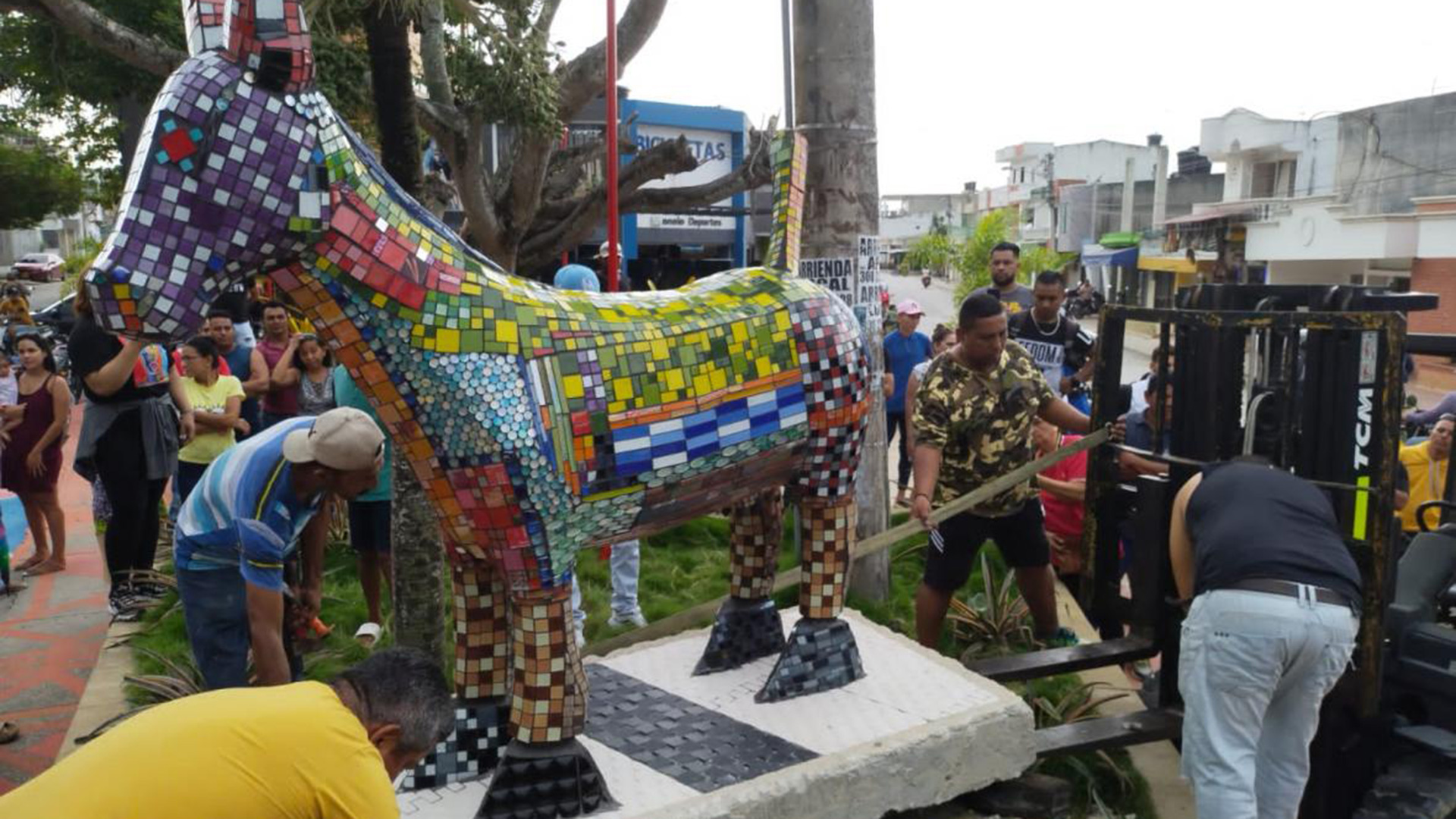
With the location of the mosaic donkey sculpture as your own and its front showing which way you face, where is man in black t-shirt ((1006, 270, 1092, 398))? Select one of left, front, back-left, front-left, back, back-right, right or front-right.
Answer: back

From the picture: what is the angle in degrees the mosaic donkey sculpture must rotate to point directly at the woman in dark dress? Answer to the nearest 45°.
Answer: approximately 90° to its right

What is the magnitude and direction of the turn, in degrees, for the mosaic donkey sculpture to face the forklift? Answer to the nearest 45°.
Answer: approximately 135° to its left

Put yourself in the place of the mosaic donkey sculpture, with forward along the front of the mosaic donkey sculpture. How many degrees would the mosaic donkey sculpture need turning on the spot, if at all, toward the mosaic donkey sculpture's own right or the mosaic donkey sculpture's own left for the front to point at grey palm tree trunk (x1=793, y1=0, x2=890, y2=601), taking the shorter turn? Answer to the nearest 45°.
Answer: approximately 180°

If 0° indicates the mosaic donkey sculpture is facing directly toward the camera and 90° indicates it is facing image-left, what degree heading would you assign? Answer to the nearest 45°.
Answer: approximately 45°

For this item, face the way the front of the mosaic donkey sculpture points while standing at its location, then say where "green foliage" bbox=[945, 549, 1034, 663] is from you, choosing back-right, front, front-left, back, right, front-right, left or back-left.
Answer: back

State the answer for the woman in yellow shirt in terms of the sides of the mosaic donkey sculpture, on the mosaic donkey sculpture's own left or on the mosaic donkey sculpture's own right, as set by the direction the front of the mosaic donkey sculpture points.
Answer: on the mosaic donkey sculpture's own right

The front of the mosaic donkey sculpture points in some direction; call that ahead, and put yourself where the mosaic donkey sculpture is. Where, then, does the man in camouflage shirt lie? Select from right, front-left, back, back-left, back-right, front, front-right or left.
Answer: back

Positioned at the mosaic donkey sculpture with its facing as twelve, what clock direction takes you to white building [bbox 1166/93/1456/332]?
The white building is roughly at 6 o'clock from the mosaic donkey sculpture.

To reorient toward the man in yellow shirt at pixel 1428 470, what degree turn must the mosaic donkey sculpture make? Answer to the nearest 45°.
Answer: approximately 135° to its left

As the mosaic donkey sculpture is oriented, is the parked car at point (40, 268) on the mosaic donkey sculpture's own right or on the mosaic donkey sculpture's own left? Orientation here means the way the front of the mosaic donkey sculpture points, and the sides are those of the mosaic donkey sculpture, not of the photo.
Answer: on the mosaic donkey sculpture's own right

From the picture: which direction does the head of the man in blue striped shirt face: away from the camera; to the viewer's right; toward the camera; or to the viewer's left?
to the viewer's right

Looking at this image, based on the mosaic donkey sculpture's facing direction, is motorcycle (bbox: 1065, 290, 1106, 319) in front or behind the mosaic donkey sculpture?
behind
